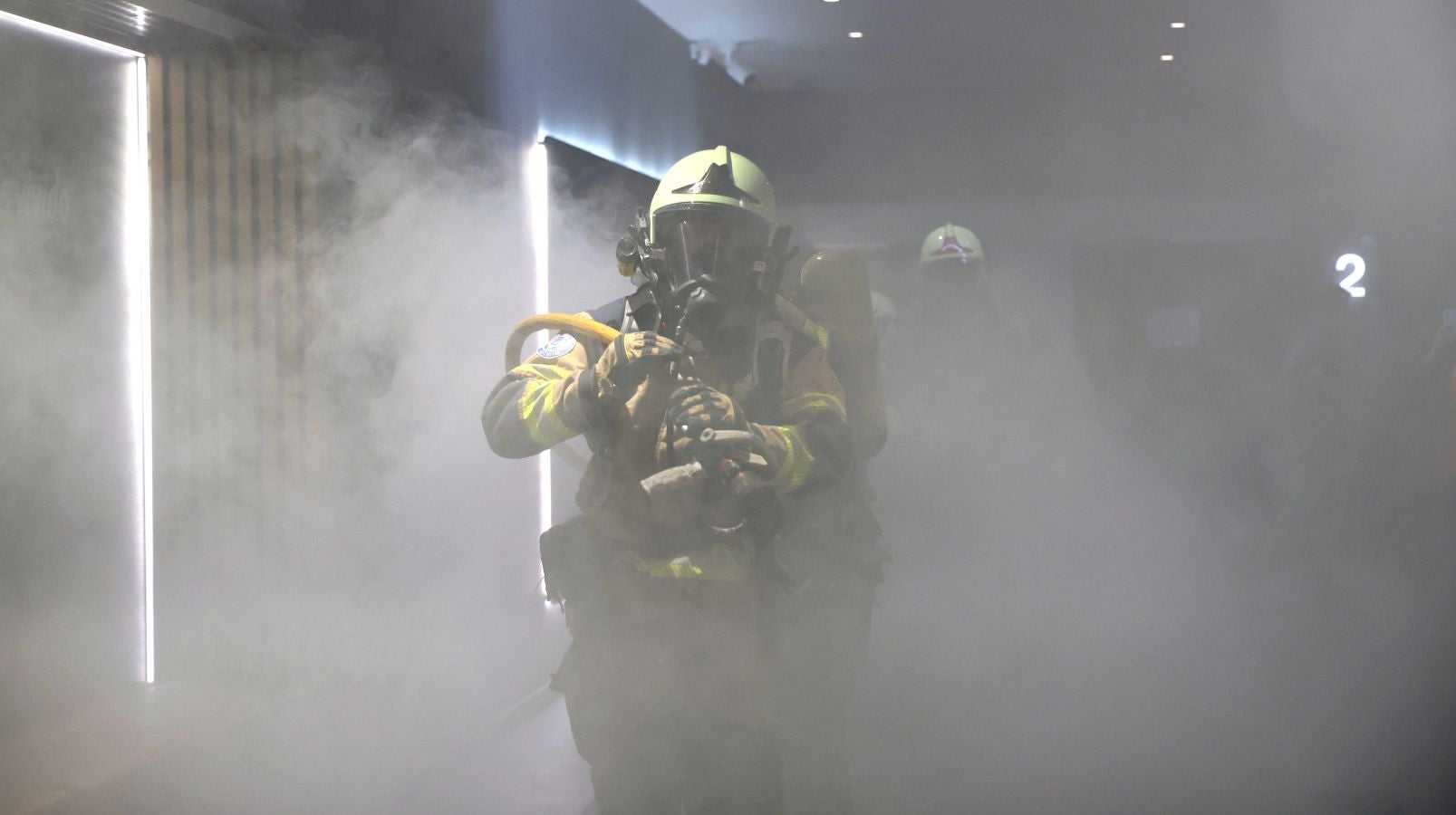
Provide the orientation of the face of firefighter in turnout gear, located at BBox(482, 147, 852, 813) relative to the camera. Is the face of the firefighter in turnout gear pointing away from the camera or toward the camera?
toward the camera

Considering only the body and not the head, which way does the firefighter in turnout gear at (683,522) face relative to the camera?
toward the camera
